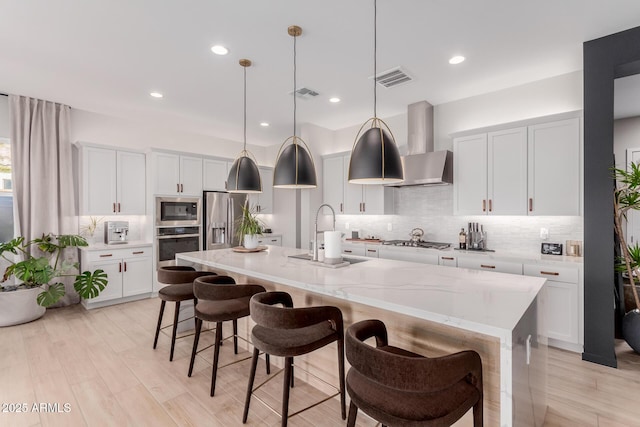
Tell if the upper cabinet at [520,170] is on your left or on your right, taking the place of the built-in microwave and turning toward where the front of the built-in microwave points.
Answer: on your left

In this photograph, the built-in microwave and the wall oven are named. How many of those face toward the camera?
2

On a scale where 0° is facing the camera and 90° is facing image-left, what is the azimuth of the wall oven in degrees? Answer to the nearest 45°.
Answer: approximately 0°

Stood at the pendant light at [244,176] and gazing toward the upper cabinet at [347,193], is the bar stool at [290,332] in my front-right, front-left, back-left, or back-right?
back-right

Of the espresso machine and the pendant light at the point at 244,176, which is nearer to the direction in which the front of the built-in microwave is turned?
the pendant light

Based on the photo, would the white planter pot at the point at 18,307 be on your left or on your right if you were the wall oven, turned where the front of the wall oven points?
on your right
